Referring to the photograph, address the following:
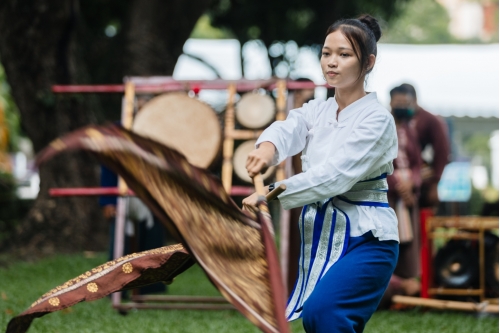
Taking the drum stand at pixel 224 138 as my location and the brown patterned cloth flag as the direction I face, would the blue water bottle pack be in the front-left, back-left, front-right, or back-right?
back-left

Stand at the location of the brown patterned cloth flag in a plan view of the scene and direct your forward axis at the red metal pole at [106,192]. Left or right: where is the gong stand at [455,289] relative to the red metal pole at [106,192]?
right

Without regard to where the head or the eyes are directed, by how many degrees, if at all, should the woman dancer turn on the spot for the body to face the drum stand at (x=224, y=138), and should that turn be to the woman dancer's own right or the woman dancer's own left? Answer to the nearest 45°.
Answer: approximately 135° to the woman dancer's own right

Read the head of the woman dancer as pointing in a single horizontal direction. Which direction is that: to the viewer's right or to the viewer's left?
to the viewer's left

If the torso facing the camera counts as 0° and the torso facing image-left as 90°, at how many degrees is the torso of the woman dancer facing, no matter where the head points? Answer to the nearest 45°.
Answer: approximately 45°

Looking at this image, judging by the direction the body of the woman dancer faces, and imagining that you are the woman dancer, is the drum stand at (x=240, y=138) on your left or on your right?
on your right

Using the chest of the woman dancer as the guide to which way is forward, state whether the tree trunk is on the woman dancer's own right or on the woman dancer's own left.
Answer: on the woman dancer's own right
